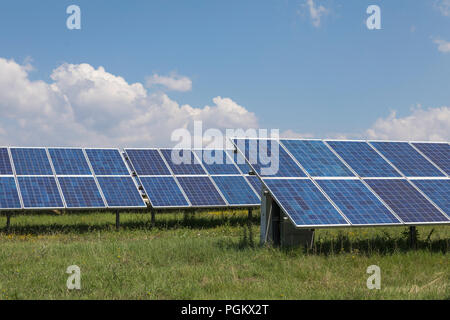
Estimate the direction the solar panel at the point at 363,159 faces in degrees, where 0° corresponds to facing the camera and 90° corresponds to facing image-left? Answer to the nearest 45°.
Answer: approximately 315°

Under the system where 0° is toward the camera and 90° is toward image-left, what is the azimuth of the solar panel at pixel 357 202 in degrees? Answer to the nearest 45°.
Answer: approximately 315°

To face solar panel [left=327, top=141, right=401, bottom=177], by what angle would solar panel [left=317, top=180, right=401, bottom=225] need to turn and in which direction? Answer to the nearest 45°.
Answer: approximately 135° to its left

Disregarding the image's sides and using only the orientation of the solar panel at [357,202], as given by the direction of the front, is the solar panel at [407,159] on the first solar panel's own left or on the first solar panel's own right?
on the first solar panel's own left

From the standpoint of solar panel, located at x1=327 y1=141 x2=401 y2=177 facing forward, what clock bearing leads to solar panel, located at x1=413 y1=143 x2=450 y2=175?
solar panel, located at x1=413 y1=143 x2=450 y2=175 is roughly at 9 o'clock from solar panel, located at x1=327 y1=141 x2=401 y2=177.
